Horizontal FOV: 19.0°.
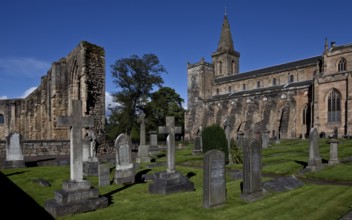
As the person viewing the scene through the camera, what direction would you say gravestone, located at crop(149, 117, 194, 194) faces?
facing the viewer and to the right of the viewer

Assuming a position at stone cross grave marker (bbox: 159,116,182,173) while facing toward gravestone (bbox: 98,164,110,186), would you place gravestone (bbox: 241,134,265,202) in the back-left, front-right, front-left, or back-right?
back-left

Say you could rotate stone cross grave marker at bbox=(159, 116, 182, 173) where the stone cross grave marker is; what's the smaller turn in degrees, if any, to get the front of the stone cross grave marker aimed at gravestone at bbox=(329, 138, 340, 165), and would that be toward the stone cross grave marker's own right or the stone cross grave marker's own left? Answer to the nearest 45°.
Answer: approximately 135° to the stone cross grave marker's own left

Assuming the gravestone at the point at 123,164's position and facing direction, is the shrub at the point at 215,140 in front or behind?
behind

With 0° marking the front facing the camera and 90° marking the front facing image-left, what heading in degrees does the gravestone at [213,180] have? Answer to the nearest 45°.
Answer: approximately 315°

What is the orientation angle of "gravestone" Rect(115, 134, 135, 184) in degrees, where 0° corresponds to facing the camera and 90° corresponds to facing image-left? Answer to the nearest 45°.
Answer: approximately 0°

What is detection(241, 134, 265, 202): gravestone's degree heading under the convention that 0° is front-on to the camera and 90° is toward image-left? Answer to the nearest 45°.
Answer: approximately 315°

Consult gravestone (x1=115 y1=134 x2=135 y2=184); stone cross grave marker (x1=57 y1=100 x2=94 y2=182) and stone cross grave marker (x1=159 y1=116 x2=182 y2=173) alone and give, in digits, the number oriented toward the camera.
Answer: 3
